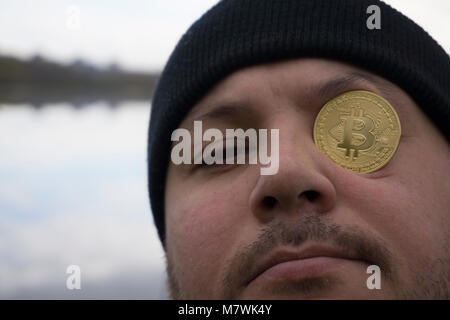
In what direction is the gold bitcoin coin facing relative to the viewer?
toward the camera

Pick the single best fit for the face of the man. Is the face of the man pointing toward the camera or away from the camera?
toward the camera
